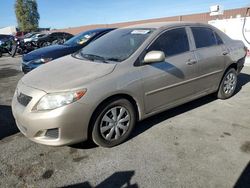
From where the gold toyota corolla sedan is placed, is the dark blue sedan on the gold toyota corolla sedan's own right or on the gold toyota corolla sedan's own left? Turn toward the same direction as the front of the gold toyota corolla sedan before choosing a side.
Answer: on the gold toyota corolla sedan's own right

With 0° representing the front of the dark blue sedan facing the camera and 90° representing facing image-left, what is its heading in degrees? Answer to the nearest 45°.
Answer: approximately 45°

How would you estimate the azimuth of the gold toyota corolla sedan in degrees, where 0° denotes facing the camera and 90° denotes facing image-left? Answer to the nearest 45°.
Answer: approximately 45°
